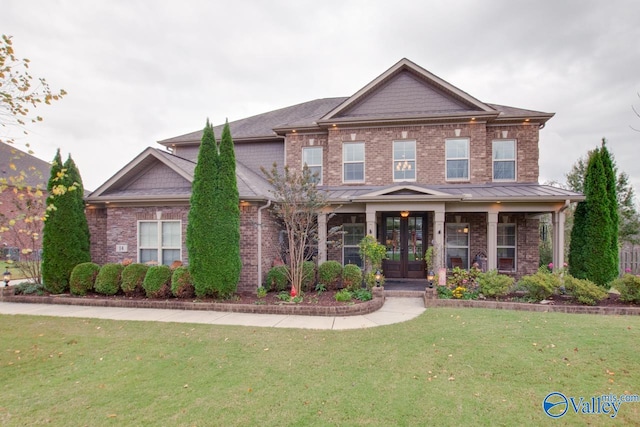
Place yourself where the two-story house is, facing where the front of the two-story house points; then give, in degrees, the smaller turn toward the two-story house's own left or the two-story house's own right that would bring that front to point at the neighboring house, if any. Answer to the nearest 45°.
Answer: approximately 90° to the two-story house's own right

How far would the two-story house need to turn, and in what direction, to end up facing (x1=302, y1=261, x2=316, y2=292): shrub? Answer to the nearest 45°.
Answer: approximately 45° to its right

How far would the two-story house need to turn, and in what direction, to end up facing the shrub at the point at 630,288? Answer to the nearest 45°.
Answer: approximately 45° to its left

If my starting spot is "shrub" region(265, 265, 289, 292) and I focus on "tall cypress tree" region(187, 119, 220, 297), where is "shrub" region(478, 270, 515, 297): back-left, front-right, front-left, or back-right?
back-left

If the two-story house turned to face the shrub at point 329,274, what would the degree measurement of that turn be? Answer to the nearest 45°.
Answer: approximately 45° to its right

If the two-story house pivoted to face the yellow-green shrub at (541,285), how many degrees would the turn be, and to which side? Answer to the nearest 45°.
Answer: approximately 45° to its left

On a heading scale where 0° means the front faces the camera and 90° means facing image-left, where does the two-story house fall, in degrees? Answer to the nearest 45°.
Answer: approximately 0°
